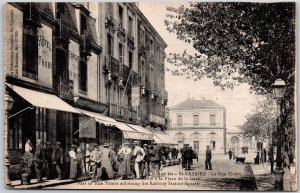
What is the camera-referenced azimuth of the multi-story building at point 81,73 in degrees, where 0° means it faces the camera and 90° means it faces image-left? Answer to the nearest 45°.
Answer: approximately 315°

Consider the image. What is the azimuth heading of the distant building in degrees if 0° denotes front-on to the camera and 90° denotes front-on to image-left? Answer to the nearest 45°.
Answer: approximately 0°
